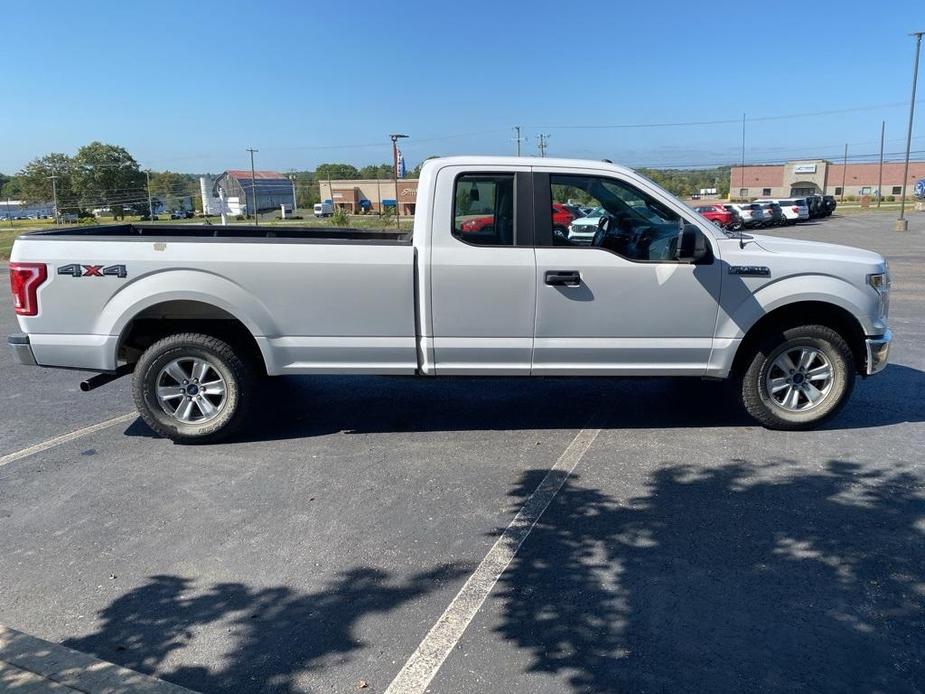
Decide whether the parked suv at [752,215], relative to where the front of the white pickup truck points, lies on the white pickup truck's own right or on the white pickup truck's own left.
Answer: on the white pickup truck's own left

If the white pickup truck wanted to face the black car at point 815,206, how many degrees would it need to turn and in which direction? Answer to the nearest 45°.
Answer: approximately 45° to its left

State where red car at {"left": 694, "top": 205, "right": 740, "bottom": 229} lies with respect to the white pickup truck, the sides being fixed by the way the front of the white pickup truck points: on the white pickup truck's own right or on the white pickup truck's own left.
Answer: on the white pickup truck's own left

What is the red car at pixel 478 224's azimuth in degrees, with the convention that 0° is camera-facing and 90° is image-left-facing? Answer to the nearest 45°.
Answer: approximately 45°

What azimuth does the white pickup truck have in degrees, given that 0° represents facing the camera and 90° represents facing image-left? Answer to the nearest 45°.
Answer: approximately 270°
